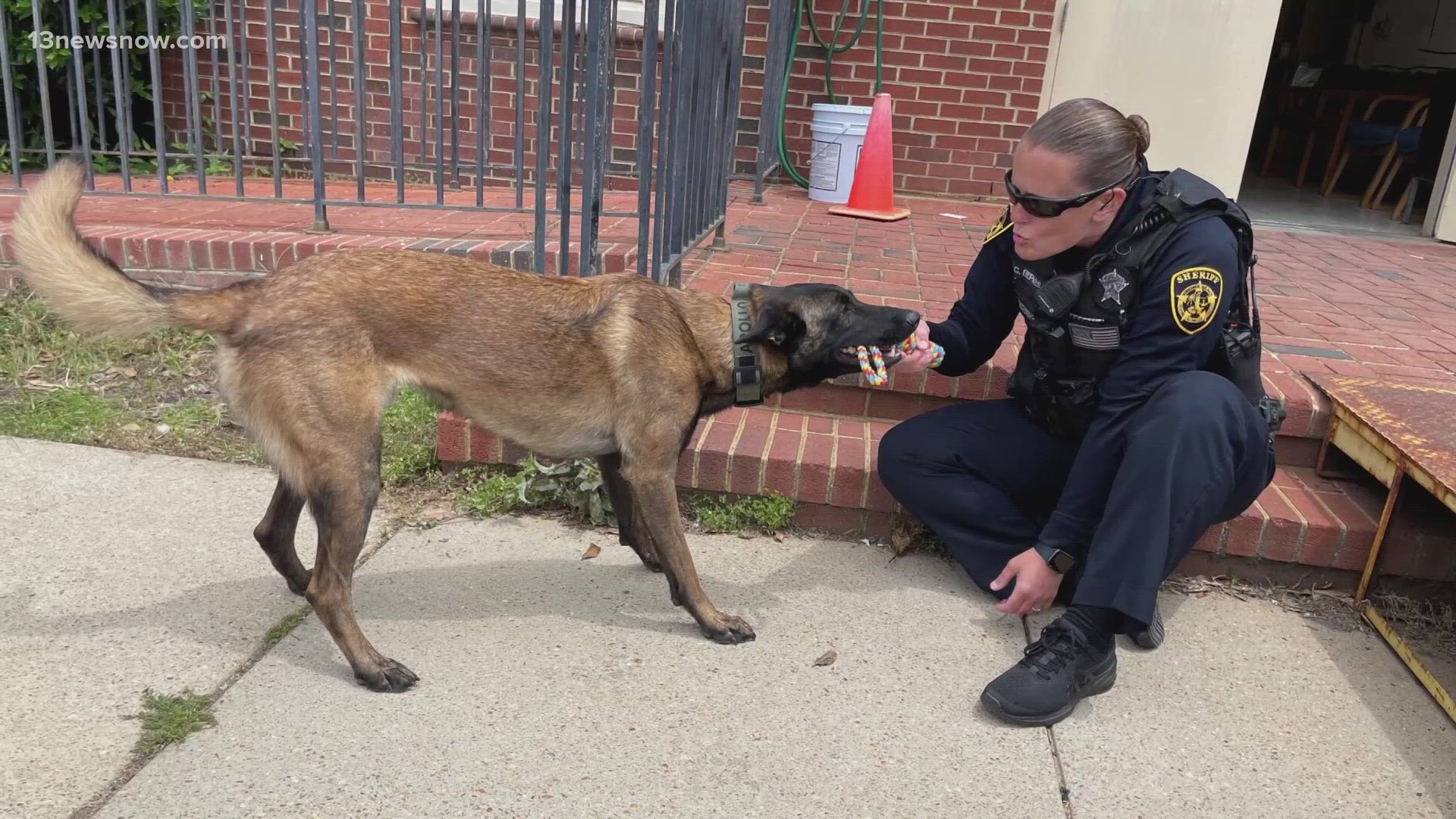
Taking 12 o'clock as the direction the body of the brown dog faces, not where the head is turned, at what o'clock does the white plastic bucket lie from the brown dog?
The white plastic bucket is roughly at 10 o'clock from the brown dog.

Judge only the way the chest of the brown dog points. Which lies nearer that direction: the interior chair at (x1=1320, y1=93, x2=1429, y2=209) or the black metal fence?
the interior chair

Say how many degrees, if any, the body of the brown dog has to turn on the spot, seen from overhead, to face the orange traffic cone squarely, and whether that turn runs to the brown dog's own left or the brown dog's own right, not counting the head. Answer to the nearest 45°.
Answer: approximately 45° to the brown dog's own left

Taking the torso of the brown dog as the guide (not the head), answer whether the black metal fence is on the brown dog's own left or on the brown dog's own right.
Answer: on the brown dog's own left

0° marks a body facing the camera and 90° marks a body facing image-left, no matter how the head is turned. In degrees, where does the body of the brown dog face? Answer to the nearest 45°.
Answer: approximately 270°

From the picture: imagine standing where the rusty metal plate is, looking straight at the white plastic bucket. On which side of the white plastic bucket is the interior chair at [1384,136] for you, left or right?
right
